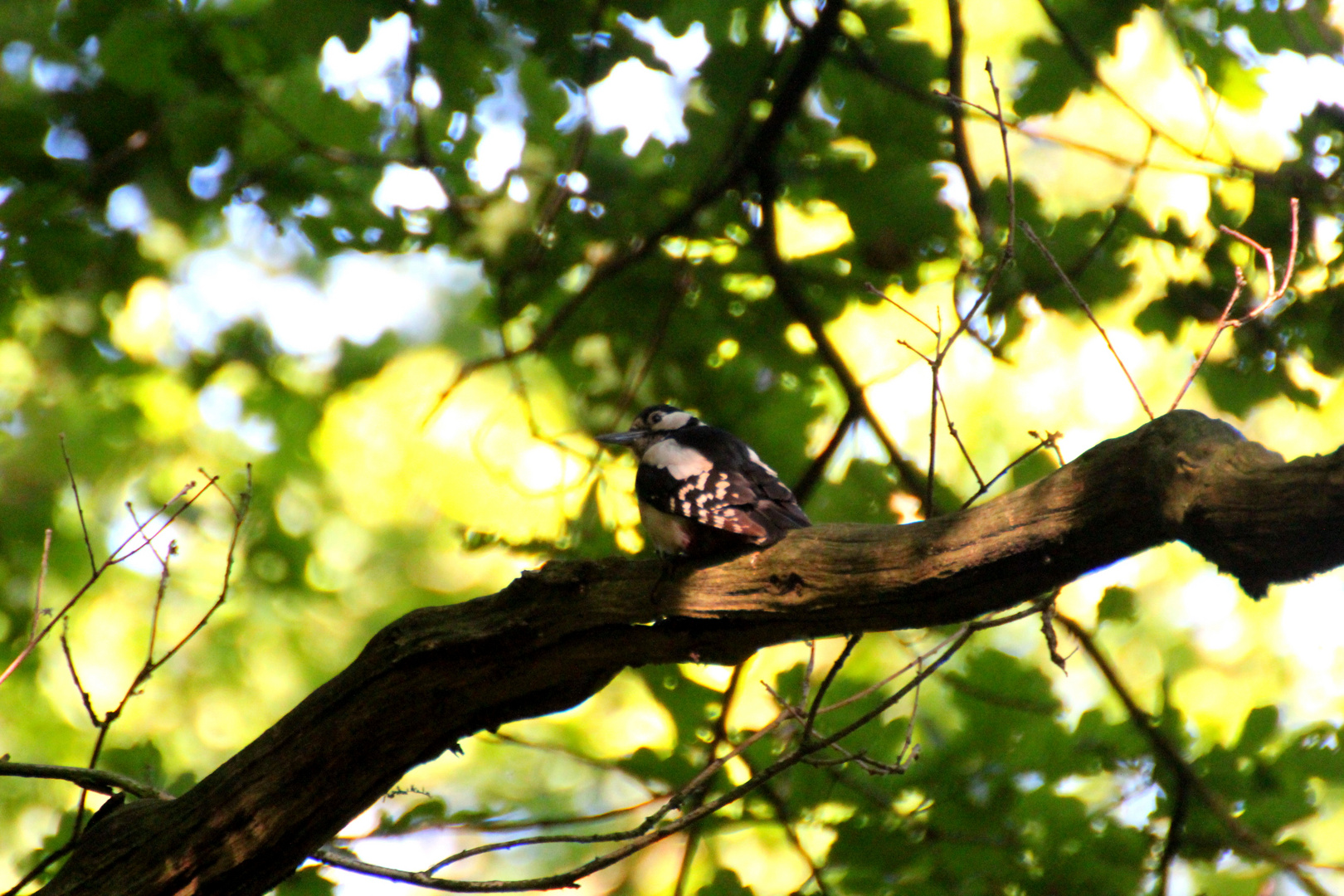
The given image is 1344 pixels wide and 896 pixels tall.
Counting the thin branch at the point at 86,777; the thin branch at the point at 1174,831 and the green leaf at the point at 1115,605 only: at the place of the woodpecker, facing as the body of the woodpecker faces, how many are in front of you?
1

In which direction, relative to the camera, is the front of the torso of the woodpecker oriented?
to the viewer's left

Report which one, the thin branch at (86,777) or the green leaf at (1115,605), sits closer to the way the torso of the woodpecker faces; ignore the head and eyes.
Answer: the thin branch

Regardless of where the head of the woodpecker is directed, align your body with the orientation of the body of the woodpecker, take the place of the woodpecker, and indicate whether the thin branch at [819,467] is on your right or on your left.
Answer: on your right
